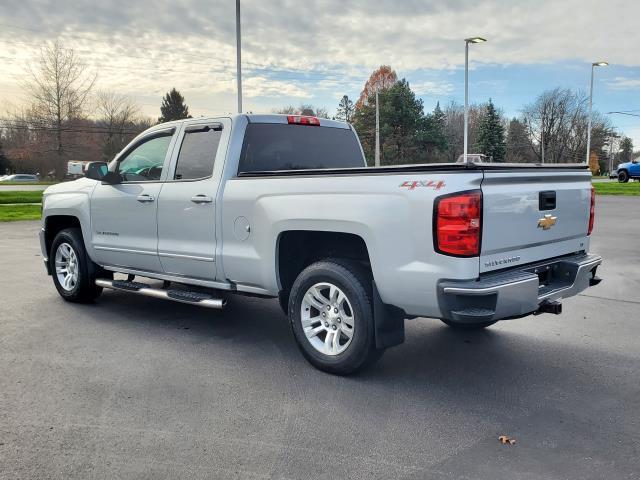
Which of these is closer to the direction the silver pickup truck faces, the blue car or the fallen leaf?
the blue car

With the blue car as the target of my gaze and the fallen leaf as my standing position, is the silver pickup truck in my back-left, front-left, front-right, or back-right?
front-left

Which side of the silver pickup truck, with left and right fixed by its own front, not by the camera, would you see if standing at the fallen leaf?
back

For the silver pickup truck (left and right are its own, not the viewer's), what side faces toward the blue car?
right

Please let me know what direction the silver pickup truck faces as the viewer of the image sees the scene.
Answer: facing away from the viewer and to the left of the viewer

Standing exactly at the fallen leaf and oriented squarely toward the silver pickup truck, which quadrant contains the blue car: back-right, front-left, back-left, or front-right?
front-right
